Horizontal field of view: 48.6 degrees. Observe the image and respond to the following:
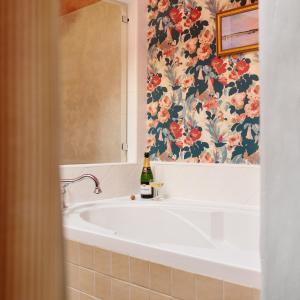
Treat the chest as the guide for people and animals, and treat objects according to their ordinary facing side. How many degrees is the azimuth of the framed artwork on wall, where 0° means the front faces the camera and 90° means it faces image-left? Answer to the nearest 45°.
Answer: approximately 45°

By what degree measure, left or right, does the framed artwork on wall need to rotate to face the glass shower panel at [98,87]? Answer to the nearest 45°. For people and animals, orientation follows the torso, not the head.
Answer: approximately 45° to its right
